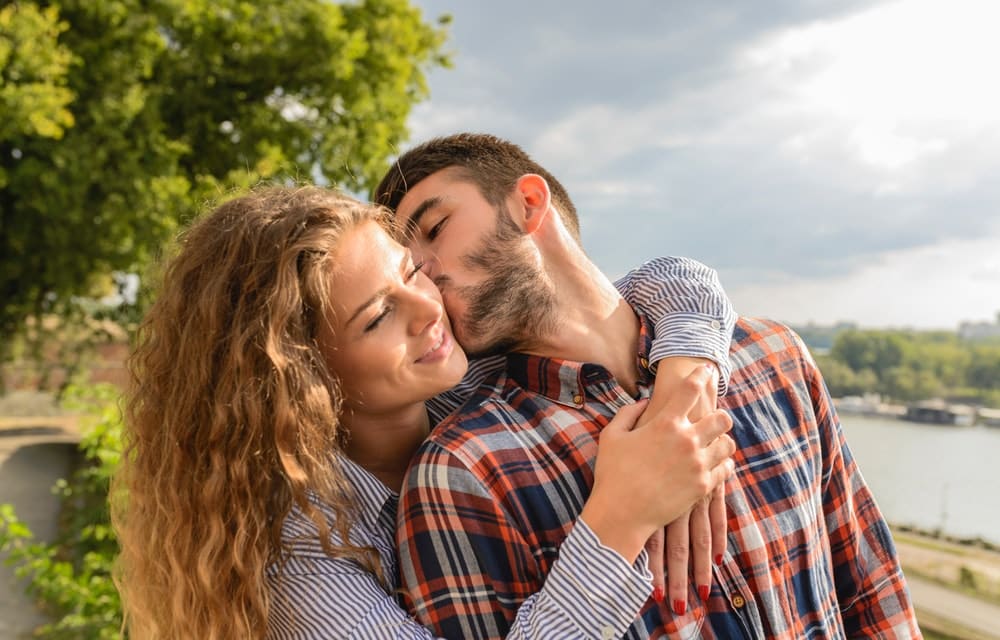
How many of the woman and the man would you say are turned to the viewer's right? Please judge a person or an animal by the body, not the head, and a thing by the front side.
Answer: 1

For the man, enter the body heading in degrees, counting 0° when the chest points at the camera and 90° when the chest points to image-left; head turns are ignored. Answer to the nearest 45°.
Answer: approximately 0°

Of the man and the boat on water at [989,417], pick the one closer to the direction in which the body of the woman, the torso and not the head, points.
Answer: the man

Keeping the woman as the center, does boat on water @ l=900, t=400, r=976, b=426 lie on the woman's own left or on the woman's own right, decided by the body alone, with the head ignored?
on the woman's own left

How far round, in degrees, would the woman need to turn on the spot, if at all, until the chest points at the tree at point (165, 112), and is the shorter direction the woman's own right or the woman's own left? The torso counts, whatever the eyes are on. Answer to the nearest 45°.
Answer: approximately 90° to the woman's own left

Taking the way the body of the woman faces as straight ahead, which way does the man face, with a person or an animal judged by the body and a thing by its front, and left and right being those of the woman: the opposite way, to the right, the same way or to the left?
to the right

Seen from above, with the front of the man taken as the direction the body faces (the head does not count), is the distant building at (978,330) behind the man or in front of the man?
behind

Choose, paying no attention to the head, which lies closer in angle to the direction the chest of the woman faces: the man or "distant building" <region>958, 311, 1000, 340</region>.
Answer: the man

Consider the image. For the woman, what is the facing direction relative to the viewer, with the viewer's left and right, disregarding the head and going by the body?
facing to the right of the viewer

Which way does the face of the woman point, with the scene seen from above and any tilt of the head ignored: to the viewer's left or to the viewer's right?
to the viewer's right

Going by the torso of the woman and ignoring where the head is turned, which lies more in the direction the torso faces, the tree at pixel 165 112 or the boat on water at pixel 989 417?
the boat on water

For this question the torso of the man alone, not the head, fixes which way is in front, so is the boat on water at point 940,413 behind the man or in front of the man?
behind

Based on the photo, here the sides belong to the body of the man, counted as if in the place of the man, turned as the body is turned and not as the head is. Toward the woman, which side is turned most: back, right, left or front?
right

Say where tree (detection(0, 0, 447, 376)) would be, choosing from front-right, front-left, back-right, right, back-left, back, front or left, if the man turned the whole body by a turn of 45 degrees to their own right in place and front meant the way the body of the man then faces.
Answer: right

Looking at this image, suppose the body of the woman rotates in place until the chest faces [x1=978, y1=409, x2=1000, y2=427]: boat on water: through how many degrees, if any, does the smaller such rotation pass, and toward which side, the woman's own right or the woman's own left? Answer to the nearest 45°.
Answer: approximately 45° to the woman's own left
